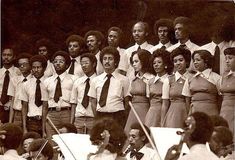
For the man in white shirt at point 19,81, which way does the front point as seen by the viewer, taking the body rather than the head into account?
toward the camera

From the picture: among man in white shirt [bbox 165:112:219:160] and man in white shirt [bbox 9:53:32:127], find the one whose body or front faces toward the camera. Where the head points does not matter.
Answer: man in white shirt [bbox 9:53:32:127]

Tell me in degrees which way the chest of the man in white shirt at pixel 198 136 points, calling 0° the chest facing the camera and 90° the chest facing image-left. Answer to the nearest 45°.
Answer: approximately 135°

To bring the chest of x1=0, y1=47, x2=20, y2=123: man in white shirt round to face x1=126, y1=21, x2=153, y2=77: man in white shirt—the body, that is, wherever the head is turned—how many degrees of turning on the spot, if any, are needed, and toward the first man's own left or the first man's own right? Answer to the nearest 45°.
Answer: approximately 45° to the first man's own left

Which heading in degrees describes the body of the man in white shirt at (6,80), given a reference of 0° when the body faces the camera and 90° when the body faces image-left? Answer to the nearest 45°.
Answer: approximately 0°

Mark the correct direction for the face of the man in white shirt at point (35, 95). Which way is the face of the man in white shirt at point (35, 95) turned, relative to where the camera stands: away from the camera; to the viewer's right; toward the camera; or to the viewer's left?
toward the camera

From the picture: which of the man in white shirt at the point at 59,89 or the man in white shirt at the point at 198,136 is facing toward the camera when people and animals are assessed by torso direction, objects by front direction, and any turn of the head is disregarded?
the man in white shirt at the point at 59,89
